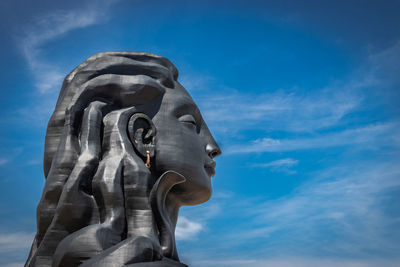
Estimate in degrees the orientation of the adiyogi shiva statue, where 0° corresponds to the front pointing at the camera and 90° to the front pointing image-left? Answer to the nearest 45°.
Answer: approximately 270°
